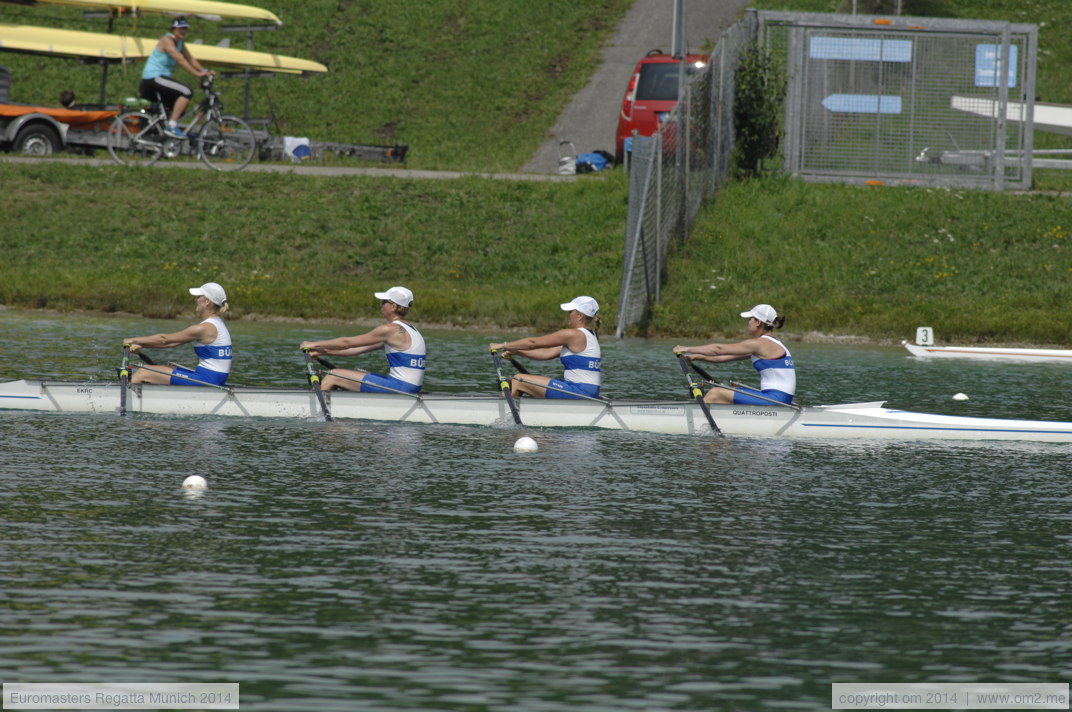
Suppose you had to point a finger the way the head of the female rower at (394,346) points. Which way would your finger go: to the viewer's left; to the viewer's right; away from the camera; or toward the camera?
to the viewer's left

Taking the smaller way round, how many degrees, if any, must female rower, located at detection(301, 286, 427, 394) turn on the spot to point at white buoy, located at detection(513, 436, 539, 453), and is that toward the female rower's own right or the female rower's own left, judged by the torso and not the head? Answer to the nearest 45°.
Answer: approximately 135° to the female rower's own left

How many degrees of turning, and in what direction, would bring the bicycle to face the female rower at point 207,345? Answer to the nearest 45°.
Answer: approximately 90° to its right

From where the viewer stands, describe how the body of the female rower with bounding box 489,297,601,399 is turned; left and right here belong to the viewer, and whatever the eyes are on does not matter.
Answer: facing to the left of the viewer

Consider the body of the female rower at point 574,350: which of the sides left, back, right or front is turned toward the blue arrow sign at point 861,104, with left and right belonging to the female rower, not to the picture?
right

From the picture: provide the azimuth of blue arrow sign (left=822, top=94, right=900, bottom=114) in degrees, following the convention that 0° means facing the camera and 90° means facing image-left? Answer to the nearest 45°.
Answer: approximately 0°

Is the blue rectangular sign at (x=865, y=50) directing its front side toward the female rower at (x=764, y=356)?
yes

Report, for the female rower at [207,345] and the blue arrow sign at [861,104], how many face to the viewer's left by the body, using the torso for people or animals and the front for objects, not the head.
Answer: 1

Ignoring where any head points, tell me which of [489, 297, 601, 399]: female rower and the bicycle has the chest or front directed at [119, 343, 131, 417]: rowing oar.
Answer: the female rower

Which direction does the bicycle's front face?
to the viewer's right

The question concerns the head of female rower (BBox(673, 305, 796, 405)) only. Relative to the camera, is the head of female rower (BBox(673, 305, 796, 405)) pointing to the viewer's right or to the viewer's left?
to the viewer's left

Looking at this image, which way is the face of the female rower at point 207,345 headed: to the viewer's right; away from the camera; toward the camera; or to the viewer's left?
to the viewer's left

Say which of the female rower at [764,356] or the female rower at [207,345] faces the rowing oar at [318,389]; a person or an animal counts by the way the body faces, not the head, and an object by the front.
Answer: the female rower at [764,356]

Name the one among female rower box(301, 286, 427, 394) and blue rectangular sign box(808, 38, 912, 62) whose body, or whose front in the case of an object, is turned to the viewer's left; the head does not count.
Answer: the female rower

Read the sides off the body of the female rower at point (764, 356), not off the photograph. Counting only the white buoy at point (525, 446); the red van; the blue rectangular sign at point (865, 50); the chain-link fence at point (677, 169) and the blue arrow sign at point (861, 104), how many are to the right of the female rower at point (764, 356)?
4
